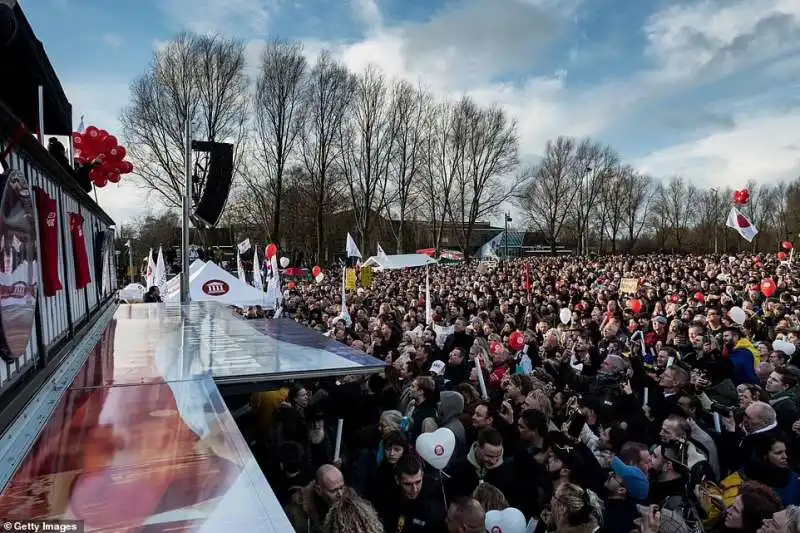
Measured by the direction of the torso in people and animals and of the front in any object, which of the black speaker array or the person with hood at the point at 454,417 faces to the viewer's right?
the black speaker array

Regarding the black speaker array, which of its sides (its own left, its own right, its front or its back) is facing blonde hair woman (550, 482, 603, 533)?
right

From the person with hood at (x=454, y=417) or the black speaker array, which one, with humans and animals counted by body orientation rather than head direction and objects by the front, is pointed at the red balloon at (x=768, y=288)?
the black speaker array

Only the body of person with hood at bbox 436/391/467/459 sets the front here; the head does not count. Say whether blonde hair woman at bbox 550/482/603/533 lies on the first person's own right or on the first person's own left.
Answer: on the first person's own left

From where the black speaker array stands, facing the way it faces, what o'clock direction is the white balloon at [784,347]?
The white balloon is roughly at 1 o'clock from the black speaker array.

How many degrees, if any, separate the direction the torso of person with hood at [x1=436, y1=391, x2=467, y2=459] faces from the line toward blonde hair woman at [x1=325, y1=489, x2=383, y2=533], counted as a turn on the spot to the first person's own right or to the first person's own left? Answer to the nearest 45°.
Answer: approximately 90° to the first person's own left

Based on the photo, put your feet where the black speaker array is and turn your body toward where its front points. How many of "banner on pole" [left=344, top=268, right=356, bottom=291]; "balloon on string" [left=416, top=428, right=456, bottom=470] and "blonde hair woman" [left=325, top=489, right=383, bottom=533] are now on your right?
2

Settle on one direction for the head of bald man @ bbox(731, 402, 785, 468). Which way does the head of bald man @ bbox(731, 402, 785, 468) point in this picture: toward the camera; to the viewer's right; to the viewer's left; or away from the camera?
to the viewer's left

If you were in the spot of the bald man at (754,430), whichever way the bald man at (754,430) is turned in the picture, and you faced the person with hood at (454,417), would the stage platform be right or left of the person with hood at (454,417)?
left

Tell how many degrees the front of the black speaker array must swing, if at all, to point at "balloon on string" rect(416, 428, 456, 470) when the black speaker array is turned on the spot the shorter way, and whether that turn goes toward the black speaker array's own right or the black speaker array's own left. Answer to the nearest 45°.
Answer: approximately 90° to the black speaker array's own right

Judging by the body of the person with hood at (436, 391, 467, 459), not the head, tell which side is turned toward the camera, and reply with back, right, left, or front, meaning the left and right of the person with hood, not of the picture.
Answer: left

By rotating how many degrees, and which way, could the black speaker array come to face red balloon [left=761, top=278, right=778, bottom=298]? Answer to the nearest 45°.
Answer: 0° — it already faces it

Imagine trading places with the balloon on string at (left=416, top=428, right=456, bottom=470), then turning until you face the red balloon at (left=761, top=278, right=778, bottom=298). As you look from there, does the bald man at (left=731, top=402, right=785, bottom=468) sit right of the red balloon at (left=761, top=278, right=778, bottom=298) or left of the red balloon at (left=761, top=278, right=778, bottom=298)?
right

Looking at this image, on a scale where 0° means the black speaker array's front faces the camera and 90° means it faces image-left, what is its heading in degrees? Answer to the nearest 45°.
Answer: approximately 270°
